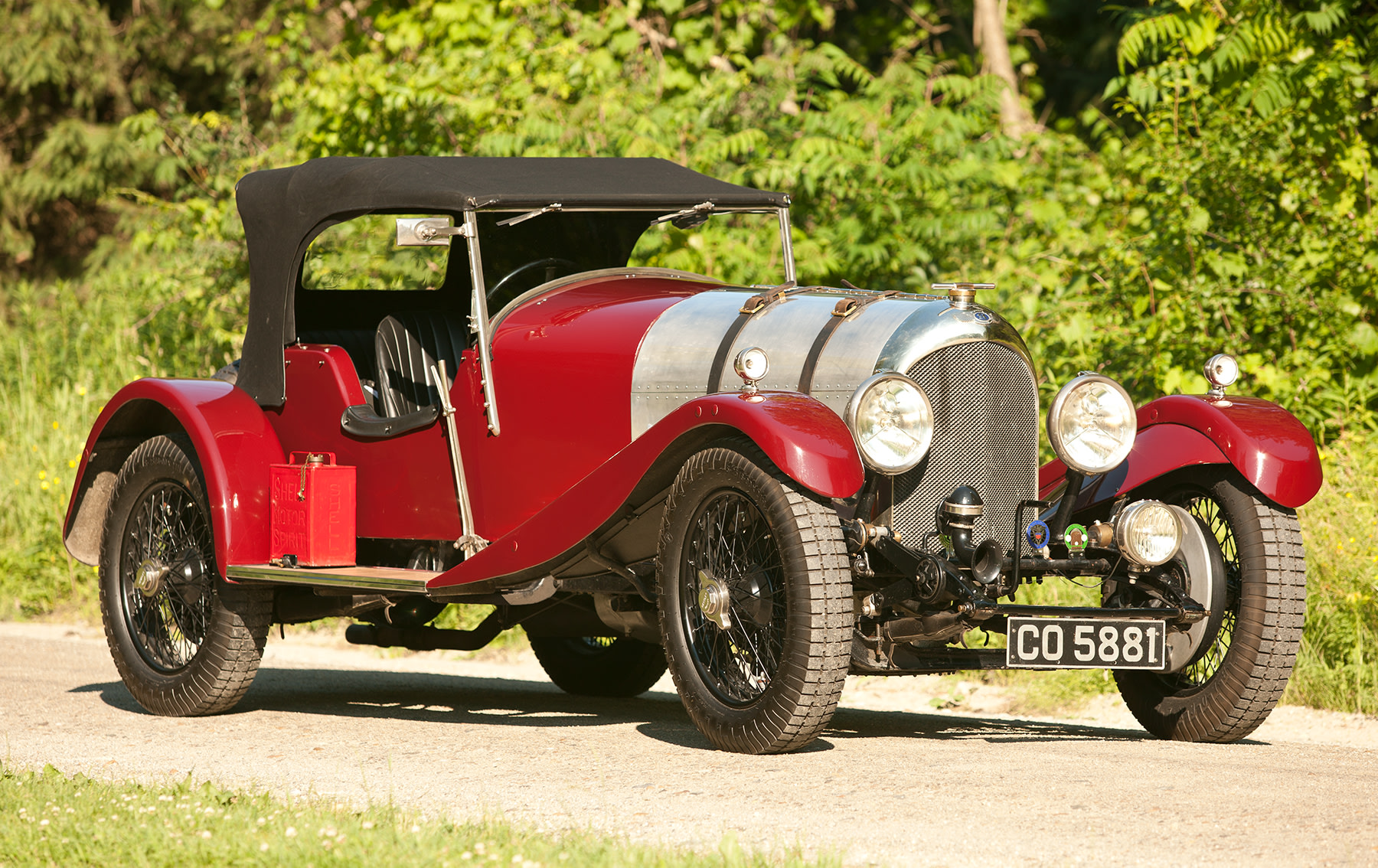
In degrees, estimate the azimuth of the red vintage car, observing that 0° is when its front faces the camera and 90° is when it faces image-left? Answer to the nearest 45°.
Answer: approximately 315°
